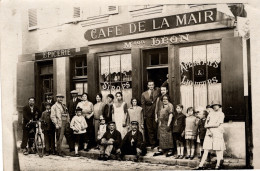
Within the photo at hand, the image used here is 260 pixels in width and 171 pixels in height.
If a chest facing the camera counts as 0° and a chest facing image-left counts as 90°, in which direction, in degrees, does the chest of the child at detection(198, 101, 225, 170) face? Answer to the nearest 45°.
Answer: approximately 45°

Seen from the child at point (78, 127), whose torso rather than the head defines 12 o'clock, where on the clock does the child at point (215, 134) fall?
the child at point (215, 134) is roughly at 10 o'clock from the child at point (78, 127).

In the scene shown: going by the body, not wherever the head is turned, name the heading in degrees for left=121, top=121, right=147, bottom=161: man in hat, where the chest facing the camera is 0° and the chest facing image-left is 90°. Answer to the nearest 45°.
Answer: approximately 0°

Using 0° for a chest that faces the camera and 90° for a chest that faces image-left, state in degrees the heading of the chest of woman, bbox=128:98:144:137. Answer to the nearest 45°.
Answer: approximately 0°

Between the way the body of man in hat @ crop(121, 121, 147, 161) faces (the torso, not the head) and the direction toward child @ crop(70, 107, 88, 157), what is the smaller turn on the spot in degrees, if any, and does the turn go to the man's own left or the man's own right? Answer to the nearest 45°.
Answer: approximately 90° to the man's own right

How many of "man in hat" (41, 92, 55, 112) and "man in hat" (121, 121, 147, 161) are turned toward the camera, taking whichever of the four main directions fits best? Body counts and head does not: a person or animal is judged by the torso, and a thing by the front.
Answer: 2

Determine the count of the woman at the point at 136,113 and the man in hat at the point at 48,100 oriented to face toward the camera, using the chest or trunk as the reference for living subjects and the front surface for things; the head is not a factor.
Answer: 2

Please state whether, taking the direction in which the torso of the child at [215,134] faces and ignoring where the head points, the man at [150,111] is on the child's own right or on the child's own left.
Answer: on the child's own right
